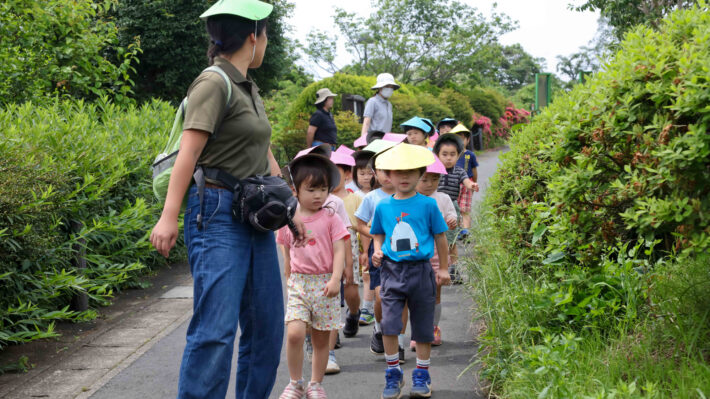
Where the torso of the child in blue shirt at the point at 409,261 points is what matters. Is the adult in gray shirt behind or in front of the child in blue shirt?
behind

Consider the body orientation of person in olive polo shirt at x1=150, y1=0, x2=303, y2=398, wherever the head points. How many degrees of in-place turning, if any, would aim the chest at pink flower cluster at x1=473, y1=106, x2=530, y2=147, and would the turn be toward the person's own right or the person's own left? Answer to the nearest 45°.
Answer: approximately 90° to the person's own left

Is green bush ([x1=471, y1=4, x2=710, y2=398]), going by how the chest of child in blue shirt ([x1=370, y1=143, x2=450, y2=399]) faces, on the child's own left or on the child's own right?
on the child's own left

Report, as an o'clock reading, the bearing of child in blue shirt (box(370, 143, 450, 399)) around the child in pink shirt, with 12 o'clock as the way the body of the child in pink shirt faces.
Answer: The child in blue shirt is roughly at 9 o'clock from the child in pink shirt.

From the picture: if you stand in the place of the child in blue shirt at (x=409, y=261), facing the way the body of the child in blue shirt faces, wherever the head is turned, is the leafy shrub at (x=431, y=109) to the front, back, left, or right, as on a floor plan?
back

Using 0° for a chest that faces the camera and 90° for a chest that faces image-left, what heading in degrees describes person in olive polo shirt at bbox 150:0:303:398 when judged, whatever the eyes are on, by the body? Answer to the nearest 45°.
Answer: approximately 315°

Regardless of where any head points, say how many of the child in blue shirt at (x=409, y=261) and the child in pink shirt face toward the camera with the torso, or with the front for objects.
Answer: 2

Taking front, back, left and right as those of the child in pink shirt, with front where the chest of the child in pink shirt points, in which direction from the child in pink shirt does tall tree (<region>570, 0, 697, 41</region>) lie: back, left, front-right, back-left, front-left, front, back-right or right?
back-left

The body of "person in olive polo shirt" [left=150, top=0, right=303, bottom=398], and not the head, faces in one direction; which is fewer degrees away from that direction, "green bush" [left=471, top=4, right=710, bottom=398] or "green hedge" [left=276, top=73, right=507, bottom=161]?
the green bush

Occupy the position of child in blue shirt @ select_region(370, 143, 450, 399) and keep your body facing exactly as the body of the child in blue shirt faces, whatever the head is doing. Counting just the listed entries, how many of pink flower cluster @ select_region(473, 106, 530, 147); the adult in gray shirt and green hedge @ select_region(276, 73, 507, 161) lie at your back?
3
